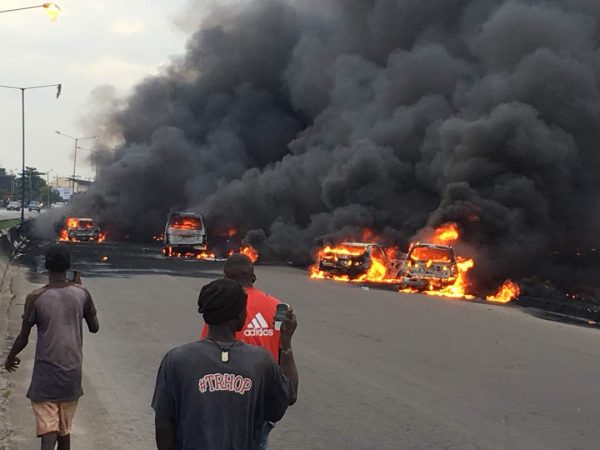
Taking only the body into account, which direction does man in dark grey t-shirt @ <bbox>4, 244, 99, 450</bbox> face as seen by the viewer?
away from the camera

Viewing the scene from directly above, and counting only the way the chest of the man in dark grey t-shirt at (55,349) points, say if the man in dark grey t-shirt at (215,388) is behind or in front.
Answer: behind

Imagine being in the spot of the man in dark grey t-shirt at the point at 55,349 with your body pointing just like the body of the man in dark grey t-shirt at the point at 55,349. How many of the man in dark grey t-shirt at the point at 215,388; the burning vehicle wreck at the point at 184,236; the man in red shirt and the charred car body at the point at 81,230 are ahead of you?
2

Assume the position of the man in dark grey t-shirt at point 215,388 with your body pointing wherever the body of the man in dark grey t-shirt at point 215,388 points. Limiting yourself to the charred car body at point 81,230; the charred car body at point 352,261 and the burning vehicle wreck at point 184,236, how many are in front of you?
3

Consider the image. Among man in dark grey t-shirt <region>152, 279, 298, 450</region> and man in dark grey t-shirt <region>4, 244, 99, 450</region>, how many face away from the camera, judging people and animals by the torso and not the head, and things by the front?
2

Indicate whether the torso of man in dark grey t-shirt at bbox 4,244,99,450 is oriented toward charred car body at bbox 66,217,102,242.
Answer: yes

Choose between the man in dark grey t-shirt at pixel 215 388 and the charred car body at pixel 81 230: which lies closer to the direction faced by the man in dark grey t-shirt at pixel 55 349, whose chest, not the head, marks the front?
the charred car body

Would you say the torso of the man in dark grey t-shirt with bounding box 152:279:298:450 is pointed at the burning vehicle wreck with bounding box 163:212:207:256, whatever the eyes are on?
yes

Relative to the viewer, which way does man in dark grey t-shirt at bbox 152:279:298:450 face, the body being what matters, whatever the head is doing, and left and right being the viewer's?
facing away from the viewer

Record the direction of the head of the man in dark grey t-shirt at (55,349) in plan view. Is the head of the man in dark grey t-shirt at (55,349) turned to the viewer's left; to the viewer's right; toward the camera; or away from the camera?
away from the camera

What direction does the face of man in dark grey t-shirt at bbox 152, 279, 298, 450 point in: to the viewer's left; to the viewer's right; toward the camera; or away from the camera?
away from the camera

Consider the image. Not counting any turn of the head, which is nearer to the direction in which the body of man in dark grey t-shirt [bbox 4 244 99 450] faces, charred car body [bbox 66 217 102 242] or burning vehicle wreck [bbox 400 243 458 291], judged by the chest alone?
the charred car body
